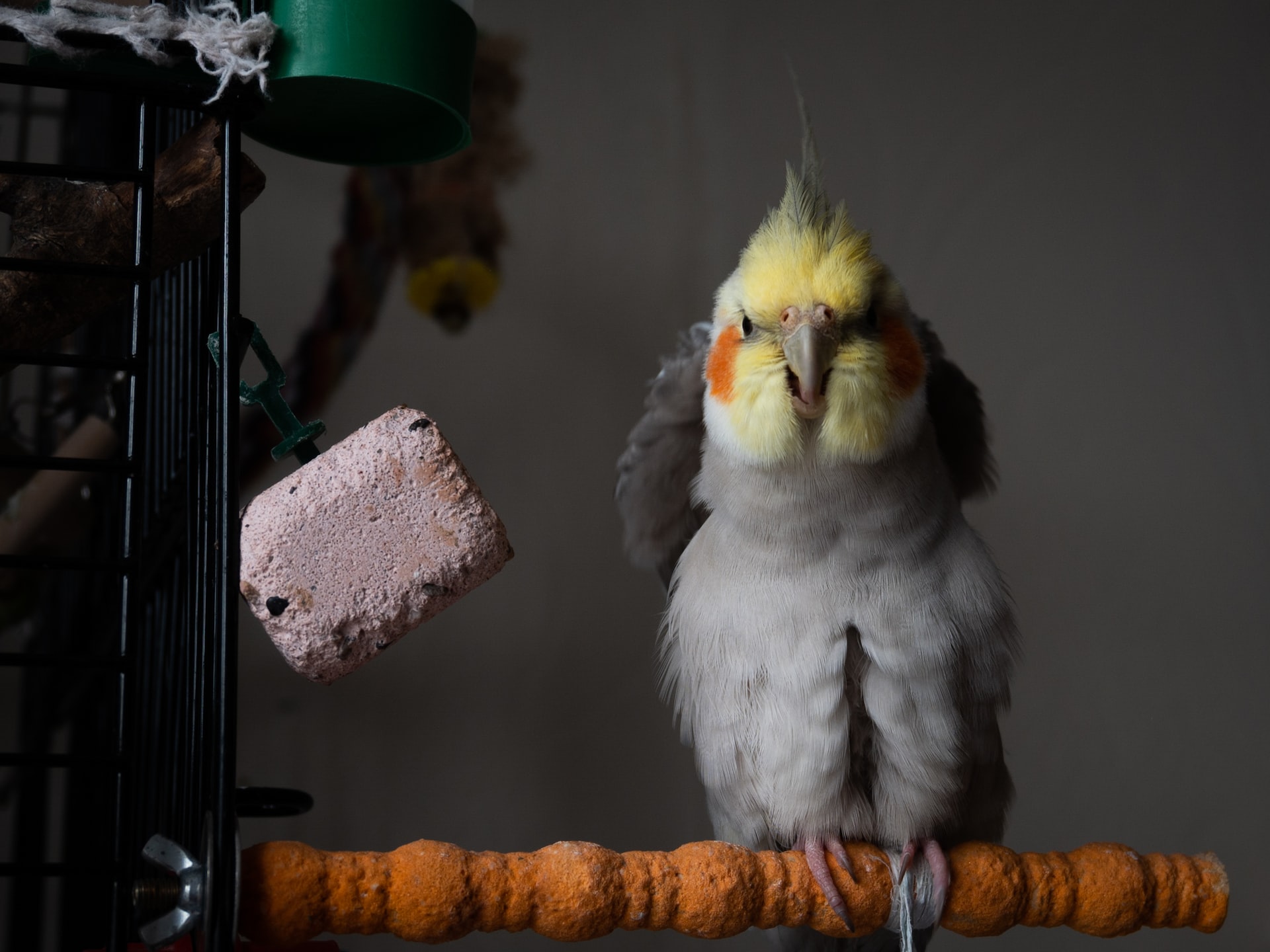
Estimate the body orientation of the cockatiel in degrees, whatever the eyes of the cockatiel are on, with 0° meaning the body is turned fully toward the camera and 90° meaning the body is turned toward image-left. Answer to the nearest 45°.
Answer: approximately 0°
